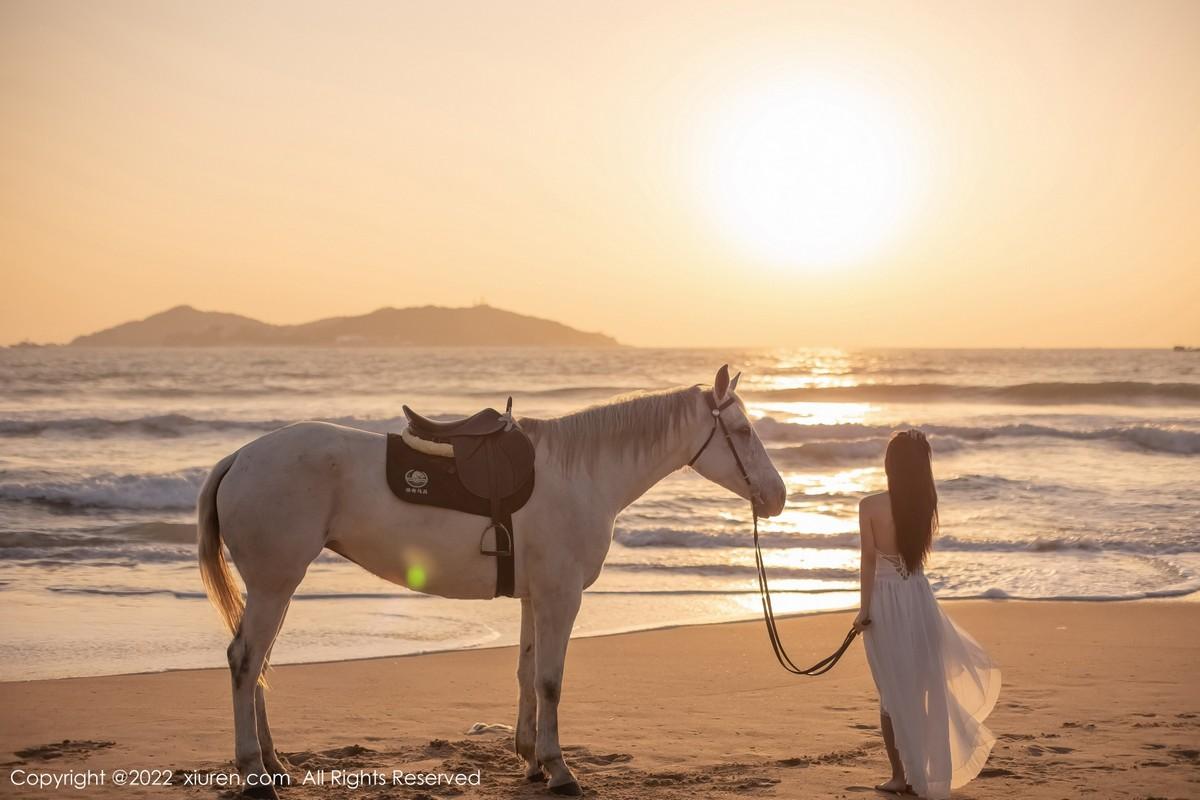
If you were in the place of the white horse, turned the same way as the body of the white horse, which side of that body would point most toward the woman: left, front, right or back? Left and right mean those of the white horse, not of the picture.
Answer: front

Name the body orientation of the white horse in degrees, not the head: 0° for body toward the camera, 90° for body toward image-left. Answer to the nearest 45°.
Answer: approximately 270°

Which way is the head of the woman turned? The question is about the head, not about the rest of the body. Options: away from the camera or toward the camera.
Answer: away from the camera
